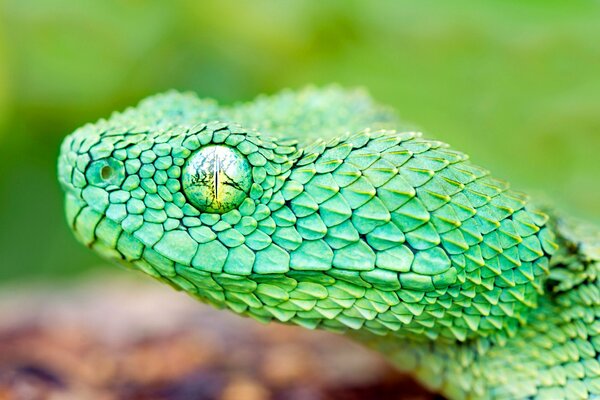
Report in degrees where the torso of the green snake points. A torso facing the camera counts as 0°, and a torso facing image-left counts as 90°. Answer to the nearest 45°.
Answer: approximately 90°
